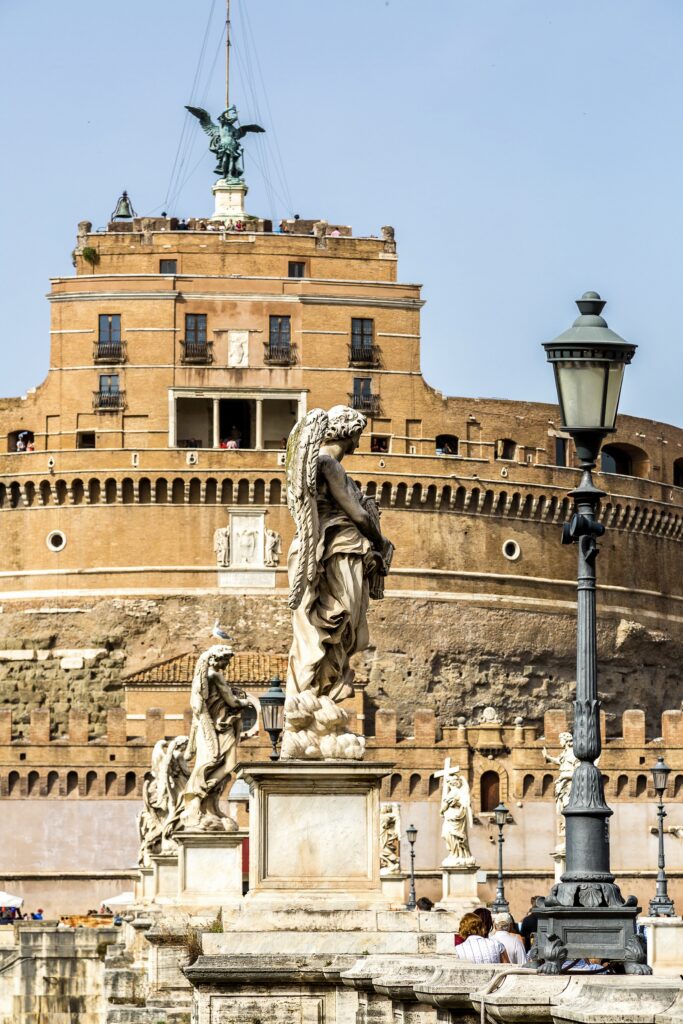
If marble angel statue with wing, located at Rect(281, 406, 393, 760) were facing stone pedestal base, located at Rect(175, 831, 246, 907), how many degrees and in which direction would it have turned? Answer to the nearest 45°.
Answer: approximately 90° to its left

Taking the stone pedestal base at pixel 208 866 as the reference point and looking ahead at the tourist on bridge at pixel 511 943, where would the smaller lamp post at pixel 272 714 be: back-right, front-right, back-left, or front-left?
back-left

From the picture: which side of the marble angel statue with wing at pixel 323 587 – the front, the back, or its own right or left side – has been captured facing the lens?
right

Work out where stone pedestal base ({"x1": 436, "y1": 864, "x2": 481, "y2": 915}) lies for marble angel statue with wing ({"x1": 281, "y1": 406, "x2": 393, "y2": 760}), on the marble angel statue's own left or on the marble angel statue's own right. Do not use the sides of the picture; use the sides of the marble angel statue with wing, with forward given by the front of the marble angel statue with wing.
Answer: on the marble angel statue's own left

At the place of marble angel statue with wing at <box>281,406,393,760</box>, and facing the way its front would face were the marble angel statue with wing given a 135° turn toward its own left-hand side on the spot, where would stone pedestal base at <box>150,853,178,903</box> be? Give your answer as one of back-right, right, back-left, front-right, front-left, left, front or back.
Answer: front-right

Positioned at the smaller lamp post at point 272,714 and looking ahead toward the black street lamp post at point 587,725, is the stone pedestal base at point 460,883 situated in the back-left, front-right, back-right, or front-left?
back-left
